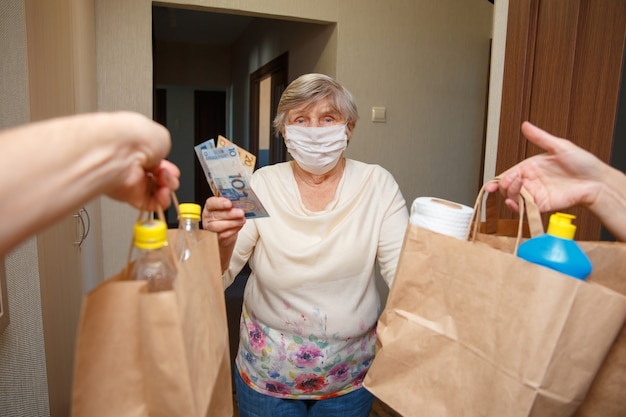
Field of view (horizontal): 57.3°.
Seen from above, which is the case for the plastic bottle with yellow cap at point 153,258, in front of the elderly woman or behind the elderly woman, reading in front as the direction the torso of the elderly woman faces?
in front

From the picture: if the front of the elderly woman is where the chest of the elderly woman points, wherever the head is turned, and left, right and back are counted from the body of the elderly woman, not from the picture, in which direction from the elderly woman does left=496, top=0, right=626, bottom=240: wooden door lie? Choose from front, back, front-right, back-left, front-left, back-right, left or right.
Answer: left

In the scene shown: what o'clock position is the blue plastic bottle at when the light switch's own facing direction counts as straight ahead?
The blue plastic bottle is roughly at 12 o'clock from the light switch.

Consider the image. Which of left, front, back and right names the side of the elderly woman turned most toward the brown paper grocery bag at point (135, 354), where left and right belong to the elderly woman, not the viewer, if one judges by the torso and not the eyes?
front

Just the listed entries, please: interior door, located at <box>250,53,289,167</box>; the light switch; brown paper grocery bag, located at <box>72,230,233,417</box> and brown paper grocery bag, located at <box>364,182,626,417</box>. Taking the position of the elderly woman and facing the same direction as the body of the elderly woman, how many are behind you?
2

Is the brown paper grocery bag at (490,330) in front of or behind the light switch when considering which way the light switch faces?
in front

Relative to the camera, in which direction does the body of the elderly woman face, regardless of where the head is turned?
toward the camera

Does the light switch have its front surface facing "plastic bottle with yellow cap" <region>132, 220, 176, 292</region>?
yes

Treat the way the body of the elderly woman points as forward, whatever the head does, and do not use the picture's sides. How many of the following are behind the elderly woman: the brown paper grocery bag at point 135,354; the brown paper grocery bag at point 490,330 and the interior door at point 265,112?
1

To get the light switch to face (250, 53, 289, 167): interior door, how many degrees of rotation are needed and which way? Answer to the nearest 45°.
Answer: approximately 135° to its right

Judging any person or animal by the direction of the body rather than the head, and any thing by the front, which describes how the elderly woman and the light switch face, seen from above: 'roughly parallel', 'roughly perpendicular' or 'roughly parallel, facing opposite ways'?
roughly parallel

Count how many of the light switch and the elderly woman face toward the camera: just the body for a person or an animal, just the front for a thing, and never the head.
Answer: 2

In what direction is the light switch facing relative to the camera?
toward the camera

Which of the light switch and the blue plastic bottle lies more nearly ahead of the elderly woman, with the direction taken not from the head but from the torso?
the blue plastic bottle
